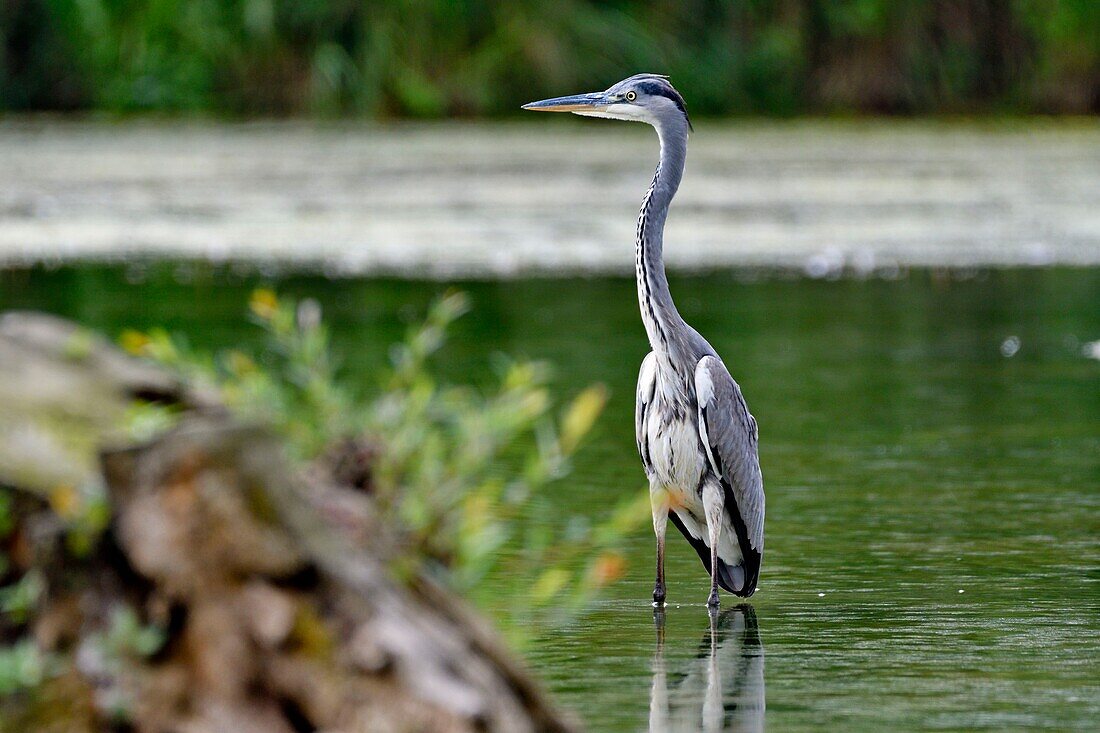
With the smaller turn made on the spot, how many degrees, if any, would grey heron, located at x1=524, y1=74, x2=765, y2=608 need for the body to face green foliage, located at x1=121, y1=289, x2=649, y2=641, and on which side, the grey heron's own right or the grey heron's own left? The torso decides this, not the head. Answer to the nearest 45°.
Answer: approximately 45° to the grey heron's own left

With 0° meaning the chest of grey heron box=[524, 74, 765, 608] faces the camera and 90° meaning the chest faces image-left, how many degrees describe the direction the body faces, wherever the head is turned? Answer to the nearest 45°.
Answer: approximately 45°
